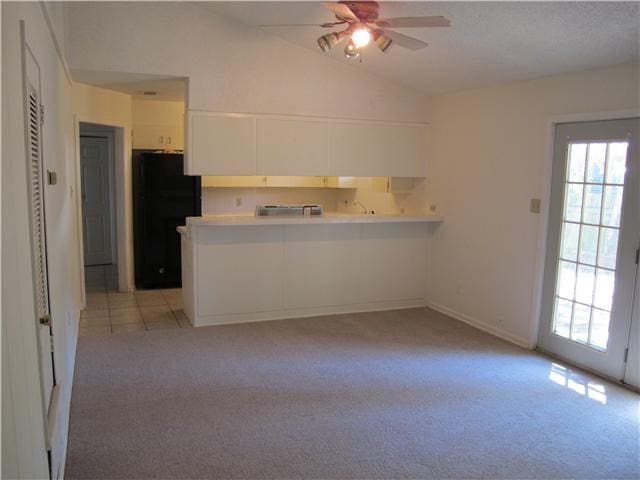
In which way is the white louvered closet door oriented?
to the viewer's right

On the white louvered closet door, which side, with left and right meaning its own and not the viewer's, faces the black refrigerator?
left

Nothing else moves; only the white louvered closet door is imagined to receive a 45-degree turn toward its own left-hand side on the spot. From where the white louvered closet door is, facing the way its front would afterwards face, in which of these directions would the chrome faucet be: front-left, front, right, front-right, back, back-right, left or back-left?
front

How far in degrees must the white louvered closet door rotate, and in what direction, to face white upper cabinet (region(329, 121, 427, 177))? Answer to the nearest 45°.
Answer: approximately 45° to its left

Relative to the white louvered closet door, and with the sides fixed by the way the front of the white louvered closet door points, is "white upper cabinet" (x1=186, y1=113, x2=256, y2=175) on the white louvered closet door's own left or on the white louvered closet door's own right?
on the white louvered closet door's own left

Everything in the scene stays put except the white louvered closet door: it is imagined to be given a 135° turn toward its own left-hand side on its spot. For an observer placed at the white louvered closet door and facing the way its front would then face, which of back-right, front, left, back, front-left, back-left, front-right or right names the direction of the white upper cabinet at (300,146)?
right

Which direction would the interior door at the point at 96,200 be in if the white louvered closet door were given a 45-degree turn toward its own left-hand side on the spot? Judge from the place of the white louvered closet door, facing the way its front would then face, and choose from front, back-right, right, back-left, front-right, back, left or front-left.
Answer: front-left

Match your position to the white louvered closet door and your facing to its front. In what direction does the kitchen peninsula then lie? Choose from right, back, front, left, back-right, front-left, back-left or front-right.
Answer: front-left

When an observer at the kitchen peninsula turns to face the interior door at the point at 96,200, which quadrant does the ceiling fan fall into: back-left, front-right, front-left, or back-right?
back-left

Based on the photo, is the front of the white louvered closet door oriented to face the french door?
yes

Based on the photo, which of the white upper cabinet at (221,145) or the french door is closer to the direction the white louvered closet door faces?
the french door
